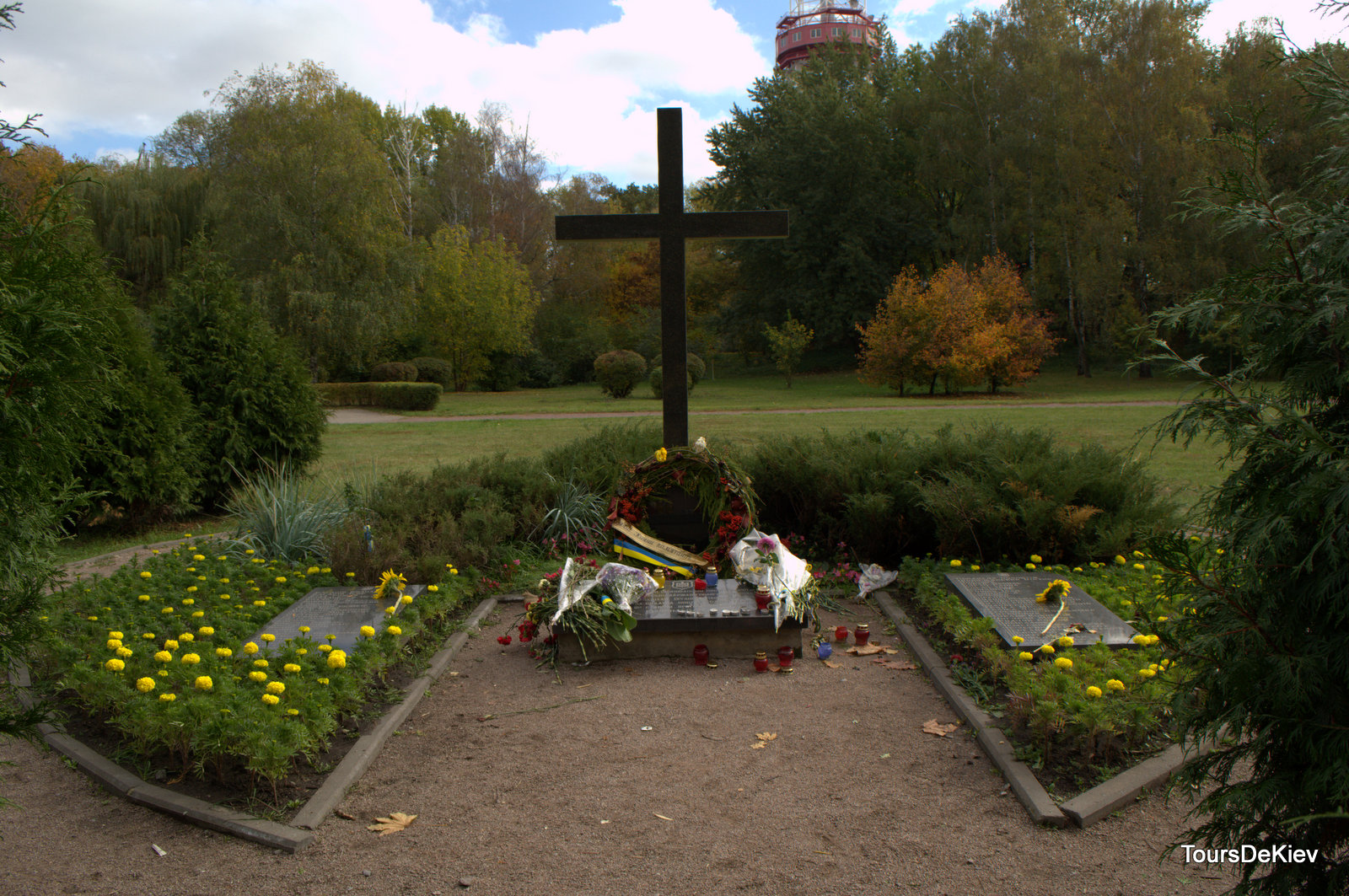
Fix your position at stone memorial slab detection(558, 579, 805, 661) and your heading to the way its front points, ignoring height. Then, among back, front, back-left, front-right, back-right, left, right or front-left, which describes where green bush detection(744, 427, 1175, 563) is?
back-left

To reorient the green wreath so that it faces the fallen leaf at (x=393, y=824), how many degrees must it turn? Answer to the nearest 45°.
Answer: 0° — it already faces it

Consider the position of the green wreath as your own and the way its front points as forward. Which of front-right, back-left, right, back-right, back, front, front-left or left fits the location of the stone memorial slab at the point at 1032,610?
front-left

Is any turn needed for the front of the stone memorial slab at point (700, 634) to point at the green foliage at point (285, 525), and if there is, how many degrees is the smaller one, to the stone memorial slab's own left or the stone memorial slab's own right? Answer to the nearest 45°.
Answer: approximately 135° to the stone memorial slab's own right

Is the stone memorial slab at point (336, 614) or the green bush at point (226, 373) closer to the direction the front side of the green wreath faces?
the stone memorial slab

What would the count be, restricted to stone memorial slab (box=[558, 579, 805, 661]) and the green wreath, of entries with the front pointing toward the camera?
2

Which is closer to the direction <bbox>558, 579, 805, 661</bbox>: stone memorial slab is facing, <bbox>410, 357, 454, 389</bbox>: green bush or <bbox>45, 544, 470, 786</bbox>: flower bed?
the flower bed

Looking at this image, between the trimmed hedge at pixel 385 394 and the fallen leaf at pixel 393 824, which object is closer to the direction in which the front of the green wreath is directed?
the fallen leaf

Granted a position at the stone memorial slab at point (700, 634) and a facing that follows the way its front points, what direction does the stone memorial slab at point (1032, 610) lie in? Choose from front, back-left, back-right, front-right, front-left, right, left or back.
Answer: left

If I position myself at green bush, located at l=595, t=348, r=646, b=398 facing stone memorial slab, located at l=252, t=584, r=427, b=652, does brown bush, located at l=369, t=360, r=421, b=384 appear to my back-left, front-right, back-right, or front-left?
back-right

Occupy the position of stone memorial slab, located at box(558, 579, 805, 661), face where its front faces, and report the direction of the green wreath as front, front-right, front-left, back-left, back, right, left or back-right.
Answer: back

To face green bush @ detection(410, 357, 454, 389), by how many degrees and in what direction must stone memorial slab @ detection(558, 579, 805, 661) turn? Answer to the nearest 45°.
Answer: approximately 180°

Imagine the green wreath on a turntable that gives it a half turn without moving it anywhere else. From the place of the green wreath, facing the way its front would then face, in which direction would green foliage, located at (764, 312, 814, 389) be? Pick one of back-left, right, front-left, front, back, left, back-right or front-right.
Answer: front

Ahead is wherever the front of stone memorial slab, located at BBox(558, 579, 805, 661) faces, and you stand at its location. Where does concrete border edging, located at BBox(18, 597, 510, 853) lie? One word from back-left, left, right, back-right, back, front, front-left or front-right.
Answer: front-right

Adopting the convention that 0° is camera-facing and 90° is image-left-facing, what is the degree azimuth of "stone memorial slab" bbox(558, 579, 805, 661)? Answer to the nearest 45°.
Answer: approximately 0°

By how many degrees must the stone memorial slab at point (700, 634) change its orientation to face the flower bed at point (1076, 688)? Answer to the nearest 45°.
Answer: approximately 45° to its left
